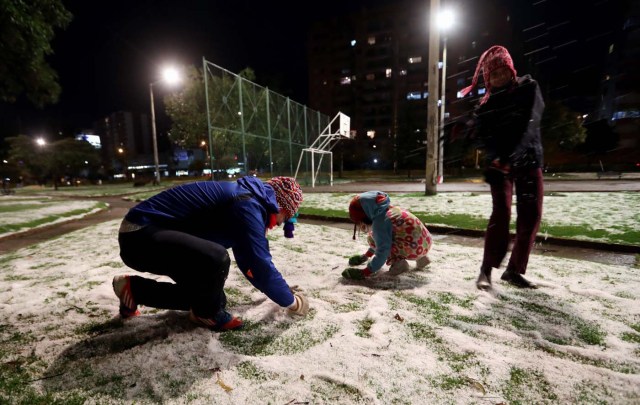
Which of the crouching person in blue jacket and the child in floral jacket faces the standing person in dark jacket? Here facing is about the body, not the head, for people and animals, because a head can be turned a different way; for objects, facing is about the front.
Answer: the crouching person in blue jacket

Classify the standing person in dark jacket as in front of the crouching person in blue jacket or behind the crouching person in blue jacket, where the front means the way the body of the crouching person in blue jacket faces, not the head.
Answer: in front

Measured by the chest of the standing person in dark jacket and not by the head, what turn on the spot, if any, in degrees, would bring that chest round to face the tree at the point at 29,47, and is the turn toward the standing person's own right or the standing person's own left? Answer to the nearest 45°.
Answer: approximately 90° to the standing person's own right

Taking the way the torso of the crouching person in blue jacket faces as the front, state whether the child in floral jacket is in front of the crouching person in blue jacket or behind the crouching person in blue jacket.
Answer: in front

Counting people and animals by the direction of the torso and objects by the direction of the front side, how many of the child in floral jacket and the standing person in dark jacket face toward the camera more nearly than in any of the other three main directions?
1

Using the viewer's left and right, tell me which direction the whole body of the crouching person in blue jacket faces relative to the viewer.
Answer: facing to the right of the viewer

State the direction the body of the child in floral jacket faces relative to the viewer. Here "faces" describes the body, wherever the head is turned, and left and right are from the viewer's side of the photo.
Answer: facing to the left of the viewer

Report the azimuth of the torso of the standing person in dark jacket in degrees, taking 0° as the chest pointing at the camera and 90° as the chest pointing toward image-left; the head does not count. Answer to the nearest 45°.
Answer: approximately 0°

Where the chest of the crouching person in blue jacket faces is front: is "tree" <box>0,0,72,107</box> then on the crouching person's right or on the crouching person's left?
on the crouching person's left
